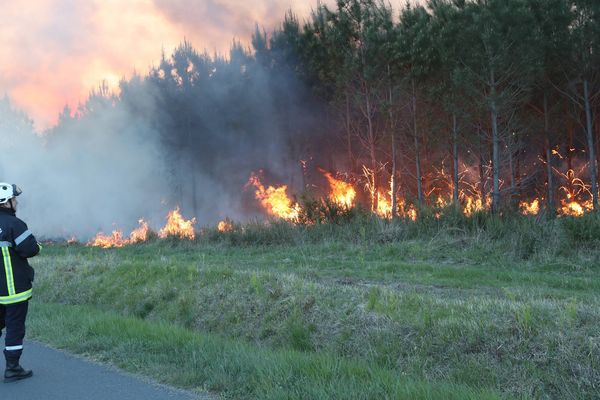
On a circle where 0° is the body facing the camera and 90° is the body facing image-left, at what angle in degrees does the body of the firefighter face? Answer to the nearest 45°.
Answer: approximately 225°

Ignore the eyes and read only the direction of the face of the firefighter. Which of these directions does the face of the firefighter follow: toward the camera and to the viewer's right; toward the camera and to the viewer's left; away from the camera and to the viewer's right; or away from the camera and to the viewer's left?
away from the camera and to the viewer's right

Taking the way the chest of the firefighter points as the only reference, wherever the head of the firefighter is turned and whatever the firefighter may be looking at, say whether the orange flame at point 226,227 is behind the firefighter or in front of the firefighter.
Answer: in front
